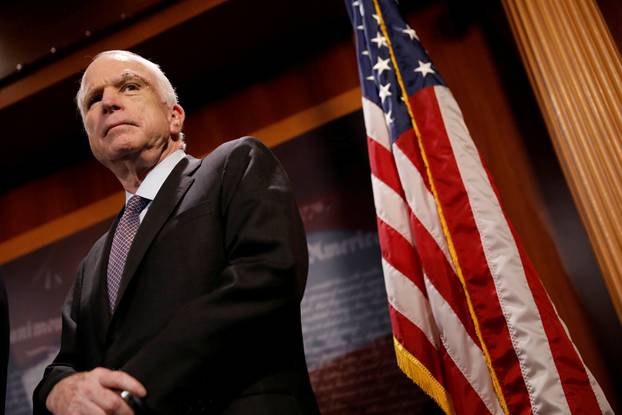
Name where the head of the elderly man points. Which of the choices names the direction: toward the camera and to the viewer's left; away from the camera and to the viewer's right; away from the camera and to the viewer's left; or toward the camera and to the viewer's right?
toward the camera and to the viewer's left

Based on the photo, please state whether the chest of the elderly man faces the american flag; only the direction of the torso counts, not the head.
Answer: no
